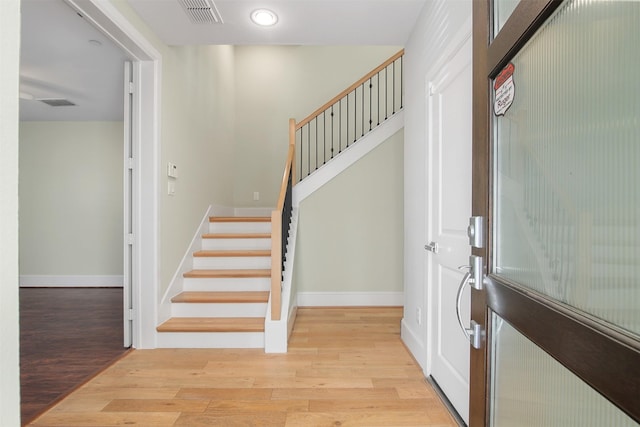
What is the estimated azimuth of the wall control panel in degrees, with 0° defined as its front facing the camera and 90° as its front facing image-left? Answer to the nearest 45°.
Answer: approximately 315°

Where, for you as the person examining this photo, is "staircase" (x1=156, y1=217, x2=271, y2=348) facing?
facing the viewer

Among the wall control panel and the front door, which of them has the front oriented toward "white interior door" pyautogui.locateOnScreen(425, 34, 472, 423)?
the wall control panel

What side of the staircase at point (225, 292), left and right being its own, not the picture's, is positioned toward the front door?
front

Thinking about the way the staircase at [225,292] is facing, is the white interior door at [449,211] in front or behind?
in front

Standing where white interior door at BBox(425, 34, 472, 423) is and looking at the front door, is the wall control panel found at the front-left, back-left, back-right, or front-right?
back-right

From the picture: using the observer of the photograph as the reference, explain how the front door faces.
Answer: facing the viewer and to the left of the viewer

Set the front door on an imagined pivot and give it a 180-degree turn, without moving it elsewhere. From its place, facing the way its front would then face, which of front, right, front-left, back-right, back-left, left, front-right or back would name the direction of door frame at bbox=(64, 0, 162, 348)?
back-left

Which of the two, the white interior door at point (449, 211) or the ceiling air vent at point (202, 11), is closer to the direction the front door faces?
the ceiling air vent
